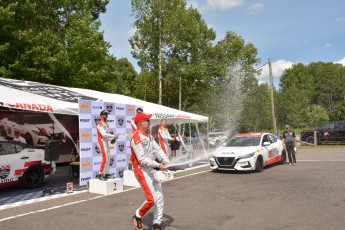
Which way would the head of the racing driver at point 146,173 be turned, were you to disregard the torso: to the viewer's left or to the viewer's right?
to the viewer's right

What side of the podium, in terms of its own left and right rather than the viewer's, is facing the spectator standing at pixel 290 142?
left

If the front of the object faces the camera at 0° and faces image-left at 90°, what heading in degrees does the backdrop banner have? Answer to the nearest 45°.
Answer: approximately 315°

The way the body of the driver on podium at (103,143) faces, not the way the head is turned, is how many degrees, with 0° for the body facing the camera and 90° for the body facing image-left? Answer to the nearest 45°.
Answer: approximately 315°

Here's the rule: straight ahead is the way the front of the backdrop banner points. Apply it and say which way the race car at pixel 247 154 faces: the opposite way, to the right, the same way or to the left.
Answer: to the right

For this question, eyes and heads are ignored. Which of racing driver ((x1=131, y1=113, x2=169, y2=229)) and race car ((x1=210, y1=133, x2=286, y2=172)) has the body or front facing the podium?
the race car
